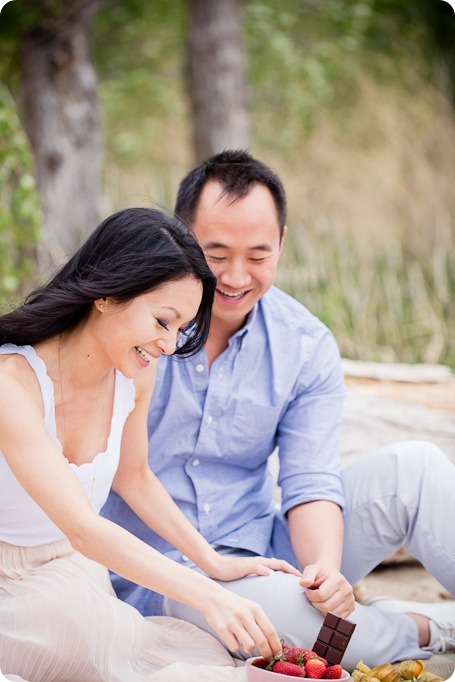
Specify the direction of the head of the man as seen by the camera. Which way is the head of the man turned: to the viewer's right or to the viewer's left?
to the viewer's left

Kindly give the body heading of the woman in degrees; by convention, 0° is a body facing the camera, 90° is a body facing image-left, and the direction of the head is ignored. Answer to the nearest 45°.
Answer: approximately 315°

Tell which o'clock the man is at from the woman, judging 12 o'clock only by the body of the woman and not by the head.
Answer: The man is roughly at 9 o'clock from the woman.

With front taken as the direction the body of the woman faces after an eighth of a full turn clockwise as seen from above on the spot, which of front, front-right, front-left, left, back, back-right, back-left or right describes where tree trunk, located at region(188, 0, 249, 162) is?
back

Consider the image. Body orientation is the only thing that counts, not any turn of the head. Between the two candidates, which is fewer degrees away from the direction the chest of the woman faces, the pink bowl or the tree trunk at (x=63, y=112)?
the pink bowl

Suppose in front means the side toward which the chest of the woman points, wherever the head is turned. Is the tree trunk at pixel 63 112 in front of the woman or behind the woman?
behind

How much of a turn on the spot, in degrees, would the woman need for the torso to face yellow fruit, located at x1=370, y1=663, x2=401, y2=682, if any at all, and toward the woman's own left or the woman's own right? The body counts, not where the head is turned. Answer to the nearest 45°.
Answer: approximately 45° to the woman's own left
